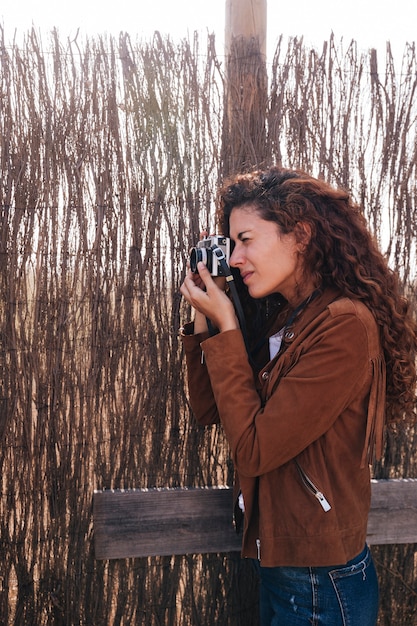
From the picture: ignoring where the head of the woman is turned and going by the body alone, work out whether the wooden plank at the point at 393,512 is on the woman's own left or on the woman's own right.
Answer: on the woman's own right

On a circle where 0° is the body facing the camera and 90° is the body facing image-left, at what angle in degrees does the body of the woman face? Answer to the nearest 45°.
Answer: approximately 90°

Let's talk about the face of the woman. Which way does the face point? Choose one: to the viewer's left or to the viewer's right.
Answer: to the viewer's left

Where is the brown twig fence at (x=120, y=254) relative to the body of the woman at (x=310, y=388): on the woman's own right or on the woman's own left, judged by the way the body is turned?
on the woman's own right

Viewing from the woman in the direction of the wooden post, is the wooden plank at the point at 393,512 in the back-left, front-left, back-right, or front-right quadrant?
front-right
